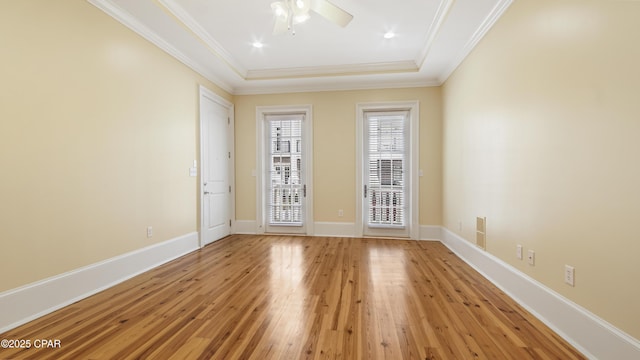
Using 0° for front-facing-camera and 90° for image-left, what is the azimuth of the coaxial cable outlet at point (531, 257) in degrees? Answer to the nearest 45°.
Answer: approximately 45°

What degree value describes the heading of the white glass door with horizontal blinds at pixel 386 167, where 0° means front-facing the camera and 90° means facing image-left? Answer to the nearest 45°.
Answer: approximately 0°

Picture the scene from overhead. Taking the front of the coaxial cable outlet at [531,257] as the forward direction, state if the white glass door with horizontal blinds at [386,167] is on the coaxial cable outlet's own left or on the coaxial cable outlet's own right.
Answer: on the coaxial cable outlet's own right

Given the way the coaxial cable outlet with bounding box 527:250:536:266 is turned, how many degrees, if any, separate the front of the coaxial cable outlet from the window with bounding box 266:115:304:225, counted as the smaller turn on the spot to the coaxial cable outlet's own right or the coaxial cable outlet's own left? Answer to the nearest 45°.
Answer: approximately 45° to the coaxial cable outlet's own right

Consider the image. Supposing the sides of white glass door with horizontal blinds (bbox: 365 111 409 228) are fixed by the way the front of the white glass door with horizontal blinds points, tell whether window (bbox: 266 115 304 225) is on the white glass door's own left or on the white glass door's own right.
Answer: on the white glass door's own right

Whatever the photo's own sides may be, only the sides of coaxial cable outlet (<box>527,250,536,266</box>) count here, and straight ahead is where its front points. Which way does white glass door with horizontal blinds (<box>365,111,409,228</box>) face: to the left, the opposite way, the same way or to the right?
to the left
